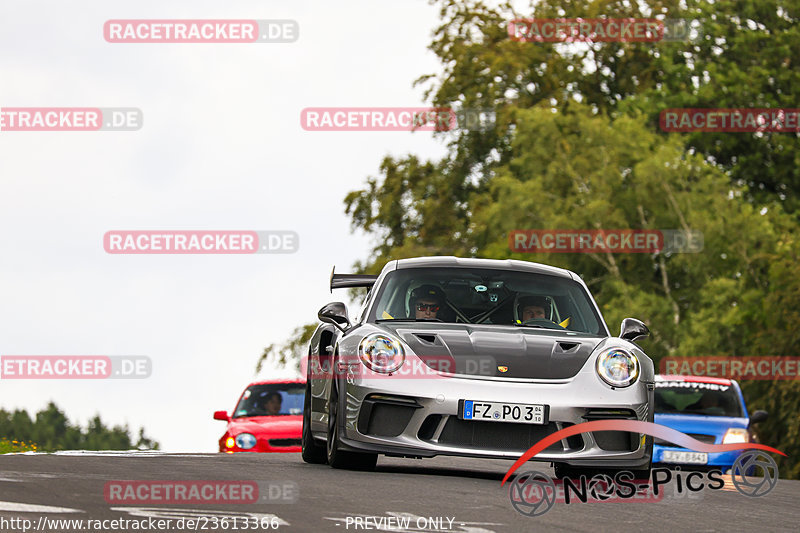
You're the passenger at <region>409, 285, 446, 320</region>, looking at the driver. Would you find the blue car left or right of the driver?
left

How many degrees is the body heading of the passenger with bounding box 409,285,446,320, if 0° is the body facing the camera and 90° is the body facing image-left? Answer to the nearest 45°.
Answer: approximately 0°

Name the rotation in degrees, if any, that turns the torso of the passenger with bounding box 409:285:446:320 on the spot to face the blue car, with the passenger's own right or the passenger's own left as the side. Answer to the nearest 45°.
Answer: approximately 135° to the passenger's own left

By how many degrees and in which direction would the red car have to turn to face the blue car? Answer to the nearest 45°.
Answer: approximately 90° to its left

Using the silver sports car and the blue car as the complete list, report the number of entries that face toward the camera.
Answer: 2

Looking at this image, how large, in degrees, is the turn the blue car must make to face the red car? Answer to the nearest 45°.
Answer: approximately 90° to its right

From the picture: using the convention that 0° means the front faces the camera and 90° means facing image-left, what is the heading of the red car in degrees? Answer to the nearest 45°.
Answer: approximately 0°

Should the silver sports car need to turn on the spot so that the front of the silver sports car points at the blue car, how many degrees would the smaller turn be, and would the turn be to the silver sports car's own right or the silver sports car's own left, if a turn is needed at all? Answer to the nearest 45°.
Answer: approximately 180°
